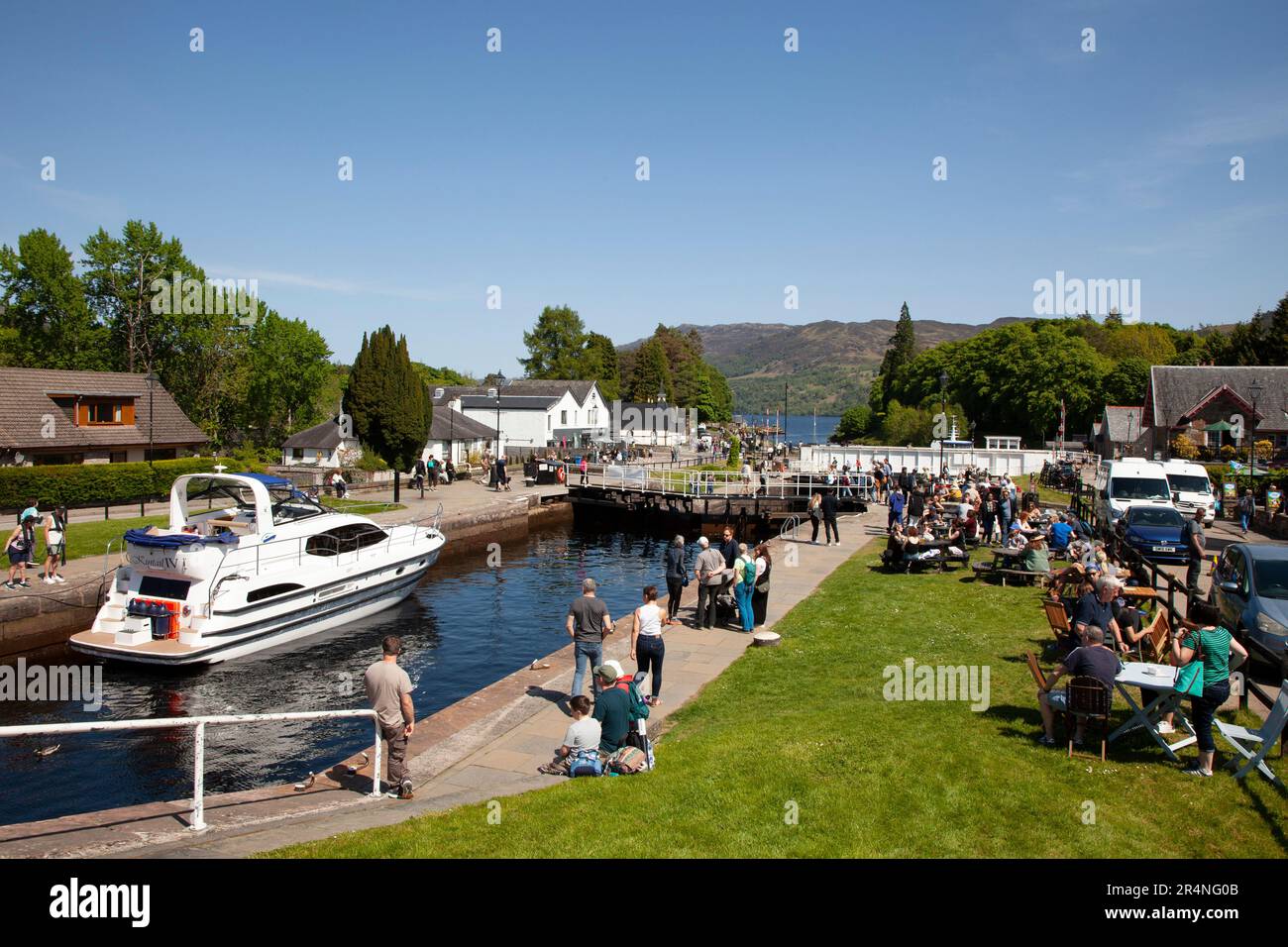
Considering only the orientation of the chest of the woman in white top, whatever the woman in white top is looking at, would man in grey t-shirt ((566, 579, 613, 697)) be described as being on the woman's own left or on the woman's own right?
on the woman's own left

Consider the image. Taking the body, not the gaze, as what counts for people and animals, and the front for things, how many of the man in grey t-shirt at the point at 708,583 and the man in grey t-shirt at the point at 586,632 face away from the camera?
2

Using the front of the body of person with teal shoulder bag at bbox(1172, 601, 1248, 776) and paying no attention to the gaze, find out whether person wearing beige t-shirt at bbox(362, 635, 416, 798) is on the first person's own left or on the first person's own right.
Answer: on the first person's own left

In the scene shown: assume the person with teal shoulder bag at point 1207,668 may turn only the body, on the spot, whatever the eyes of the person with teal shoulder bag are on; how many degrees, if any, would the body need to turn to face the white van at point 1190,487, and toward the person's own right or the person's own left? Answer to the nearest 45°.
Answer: approximately 45° to the person's own right

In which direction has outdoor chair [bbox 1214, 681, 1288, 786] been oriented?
to the viewer's left

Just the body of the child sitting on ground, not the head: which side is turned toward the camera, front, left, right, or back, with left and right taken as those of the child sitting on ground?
left

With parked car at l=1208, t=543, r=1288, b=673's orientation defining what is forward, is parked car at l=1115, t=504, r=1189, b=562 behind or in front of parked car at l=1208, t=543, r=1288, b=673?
behind

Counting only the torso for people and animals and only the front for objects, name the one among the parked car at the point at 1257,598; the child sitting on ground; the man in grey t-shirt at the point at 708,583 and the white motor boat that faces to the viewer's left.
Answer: the child sitting on ground

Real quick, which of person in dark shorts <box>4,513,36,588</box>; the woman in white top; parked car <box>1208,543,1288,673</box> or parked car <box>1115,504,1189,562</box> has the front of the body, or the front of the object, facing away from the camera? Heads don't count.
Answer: the woman in white top

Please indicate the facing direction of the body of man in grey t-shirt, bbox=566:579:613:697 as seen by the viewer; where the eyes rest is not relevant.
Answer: away from the camera

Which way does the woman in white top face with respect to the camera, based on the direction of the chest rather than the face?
away from the camera
